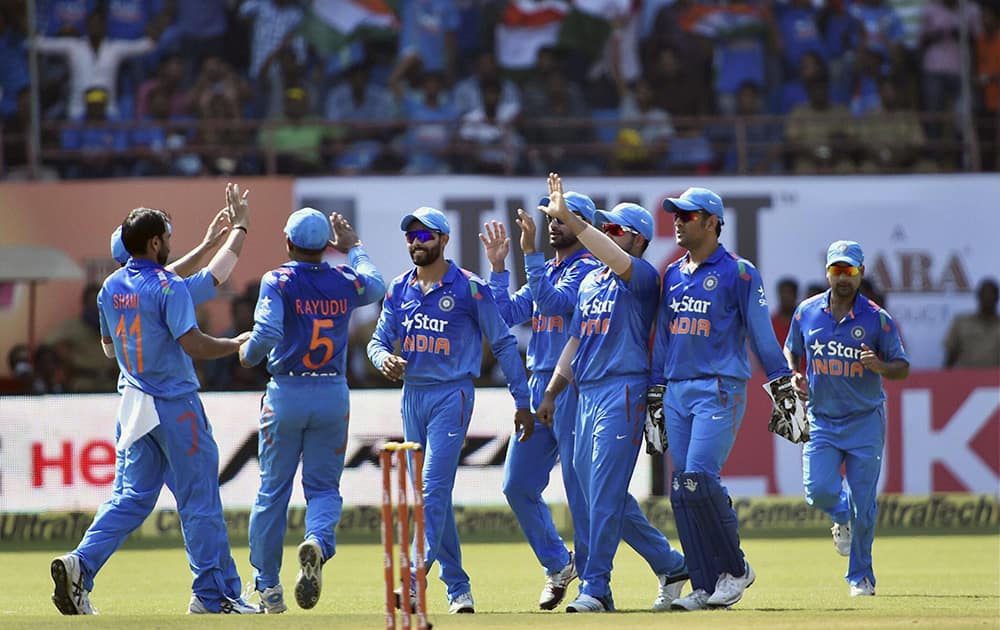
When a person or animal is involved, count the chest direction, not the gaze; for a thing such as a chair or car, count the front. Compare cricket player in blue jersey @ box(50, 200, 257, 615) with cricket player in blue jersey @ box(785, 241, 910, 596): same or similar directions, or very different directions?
very different directions

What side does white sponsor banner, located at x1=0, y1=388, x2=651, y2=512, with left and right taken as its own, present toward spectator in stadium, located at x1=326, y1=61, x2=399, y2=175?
back

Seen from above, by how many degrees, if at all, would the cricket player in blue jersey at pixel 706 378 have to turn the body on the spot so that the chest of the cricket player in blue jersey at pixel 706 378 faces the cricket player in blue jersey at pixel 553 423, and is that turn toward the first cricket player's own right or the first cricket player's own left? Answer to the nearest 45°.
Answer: approximately 90° to the first cricket player's own right

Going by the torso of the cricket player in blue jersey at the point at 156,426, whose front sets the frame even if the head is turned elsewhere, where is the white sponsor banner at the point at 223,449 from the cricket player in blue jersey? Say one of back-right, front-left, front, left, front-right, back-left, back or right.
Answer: front-left

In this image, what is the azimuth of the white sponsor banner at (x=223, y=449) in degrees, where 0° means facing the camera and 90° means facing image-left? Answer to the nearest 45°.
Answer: approximately 0°

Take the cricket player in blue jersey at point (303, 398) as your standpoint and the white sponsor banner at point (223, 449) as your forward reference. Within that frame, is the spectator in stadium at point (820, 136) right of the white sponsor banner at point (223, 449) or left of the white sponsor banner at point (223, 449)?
right

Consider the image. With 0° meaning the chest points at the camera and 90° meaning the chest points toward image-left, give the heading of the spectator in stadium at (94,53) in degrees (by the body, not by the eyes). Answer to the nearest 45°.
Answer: approximately 0°

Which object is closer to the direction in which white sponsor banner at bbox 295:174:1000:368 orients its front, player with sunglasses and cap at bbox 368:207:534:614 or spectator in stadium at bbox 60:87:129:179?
the player with sunglasses and cap

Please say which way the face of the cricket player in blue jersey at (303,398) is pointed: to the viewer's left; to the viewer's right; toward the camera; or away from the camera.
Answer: away from the camera

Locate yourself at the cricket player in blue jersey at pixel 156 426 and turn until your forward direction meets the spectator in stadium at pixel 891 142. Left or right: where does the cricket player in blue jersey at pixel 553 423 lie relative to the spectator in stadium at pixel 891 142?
right
